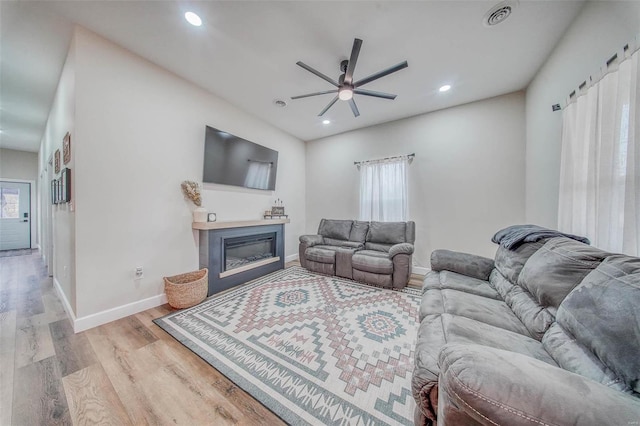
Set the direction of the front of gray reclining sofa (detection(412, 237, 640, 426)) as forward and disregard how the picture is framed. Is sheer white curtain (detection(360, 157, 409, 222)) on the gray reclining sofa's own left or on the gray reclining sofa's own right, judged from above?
on the gray reclining sofa's own right

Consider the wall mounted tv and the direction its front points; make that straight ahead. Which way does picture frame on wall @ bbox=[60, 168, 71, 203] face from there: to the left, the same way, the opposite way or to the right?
to the right

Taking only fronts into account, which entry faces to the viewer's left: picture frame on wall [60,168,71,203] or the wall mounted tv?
the picture frame on wall

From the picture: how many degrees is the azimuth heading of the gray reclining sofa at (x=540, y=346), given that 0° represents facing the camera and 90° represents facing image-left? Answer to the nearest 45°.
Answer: approximately 90°

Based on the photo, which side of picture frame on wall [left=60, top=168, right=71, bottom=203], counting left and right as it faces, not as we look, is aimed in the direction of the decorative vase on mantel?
back
